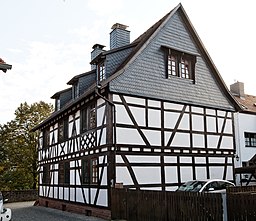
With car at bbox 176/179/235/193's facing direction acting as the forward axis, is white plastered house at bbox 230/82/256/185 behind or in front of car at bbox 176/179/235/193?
behind

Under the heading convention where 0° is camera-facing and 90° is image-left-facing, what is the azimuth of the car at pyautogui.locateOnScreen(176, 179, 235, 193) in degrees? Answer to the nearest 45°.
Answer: approximately 45°

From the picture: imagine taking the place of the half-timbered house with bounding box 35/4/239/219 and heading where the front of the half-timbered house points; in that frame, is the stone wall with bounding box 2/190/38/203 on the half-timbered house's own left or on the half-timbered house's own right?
on the half-timbered house's own right
